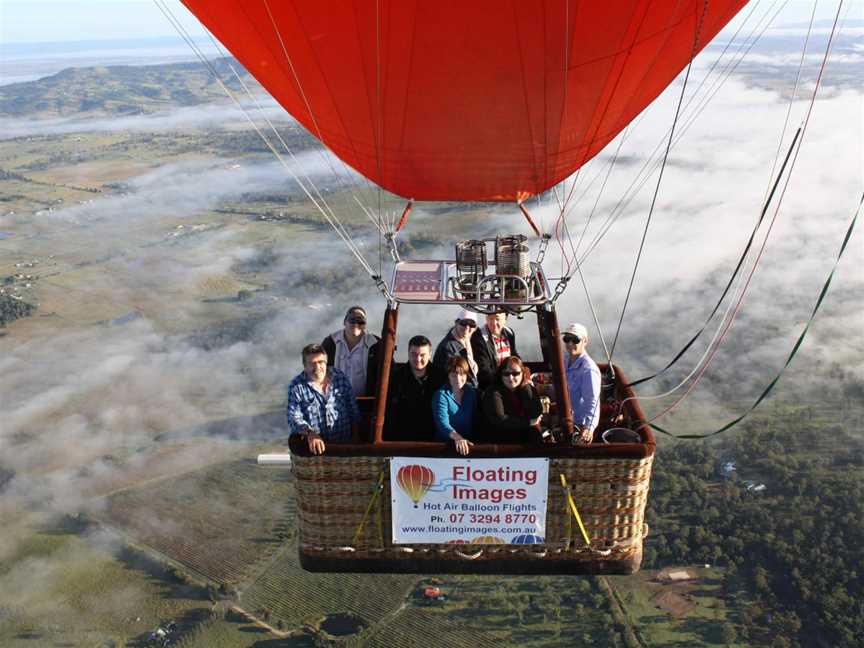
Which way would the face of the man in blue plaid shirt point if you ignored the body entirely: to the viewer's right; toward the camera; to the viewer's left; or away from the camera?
toward the camera

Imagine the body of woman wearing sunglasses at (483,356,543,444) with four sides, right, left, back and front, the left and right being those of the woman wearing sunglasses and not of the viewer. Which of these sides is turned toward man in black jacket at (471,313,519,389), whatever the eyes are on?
back

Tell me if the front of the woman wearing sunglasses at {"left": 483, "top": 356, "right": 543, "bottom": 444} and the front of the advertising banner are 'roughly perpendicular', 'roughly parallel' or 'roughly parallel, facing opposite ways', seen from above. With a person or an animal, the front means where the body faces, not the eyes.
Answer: roughly parallel

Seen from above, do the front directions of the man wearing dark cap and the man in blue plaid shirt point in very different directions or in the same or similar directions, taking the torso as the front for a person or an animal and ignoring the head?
same or similar directions

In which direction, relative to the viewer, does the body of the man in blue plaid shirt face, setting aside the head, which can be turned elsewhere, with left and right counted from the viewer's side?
facing the viewer

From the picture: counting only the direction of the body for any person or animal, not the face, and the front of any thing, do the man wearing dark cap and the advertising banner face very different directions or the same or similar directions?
same or similar directions

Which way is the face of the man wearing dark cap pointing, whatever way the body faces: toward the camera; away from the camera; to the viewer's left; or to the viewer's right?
toward the camera

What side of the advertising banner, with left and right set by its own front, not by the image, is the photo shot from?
front

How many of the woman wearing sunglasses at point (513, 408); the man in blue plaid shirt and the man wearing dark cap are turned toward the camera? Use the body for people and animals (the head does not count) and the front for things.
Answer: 3

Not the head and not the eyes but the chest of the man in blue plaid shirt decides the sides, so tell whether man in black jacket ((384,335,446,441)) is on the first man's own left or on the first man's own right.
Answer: on the first man's own left

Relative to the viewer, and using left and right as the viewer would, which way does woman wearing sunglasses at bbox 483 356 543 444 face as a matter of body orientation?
facing the viewer

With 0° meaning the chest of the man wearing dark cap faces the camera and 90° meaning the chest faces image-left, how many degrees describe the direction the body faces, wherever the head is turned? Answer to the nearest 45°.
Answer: approximately 0°

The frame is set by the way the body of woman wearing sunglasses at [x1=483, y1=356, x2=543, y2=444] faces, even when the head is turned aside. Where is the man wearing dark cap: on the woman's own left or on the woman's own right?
on the woman's own right

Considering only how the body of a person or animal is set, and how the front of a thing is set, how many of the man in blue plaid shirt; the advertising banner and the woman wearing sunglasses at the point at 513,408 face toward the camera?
3

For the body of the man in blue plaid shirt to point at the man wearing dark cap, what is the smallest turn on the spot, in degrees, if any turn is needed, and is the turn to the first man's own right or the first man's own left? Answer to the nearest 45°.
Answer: approximately 180°
